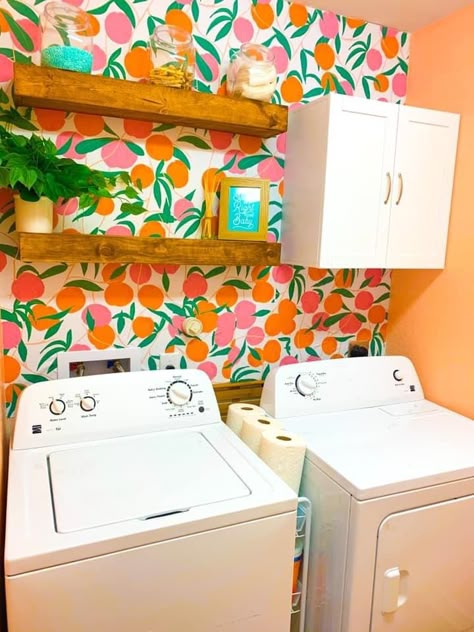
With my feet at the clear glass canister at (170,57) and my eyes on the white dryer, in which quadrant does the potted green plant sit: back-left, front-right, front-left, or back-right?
back-right

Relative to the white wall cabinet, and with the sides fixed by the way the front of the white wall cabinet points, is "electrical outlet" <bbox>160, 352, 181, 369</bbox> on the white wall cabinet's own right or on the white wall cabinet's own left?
on the white wall cabinet's own right

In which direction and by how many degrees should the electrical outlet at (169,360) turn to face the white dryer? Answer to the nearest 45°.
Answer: approximately 45° to its left

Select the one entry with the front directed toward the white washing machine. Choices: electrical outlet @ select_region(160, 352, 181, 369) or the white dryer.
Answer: the electrical outlet

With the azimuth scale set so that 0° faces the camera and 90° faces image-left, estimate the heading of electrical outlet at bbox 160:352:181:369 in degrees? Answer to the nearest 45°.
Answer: approximately 0°

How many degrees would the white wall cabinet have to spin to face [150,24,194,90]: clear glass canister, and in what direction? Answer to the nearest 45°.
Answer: approximately 90° to its right

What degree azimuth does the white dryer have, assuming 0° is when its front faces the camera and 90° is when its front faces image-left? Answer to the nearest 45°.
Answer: approximately 315°
